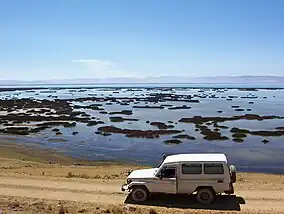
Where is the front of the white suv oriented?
to the viewer's left
